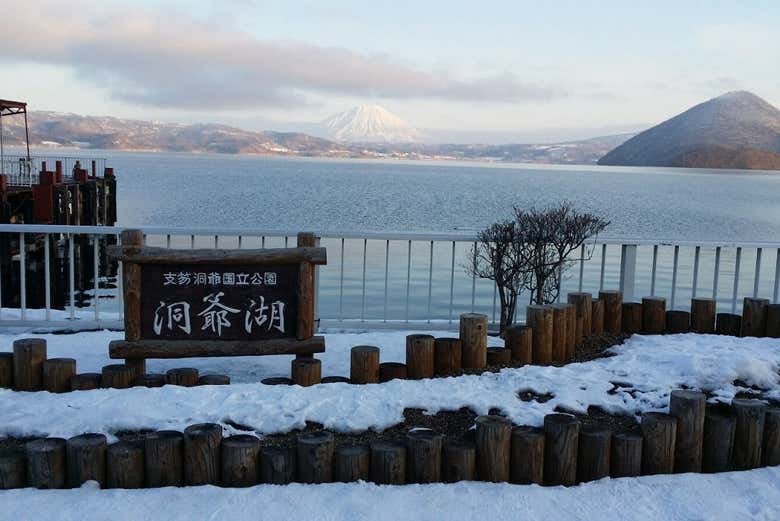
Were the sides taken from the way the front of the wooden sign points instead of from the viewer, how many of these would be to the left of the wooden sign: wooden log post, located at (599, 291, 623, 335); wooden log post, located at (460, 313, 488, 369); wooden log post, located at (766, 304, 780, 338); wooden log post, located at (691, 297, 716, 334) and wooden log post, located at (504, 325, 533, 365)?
5

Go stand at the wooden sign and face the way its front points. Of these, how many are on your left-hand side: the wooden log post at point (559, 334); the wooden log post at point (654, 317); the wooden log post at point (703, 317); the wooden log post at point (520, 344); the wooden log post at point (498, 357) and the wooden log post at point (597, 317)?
6

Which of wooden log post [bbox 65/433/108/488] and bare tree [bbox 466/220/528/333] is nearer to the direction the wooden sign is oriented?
the wooden log post

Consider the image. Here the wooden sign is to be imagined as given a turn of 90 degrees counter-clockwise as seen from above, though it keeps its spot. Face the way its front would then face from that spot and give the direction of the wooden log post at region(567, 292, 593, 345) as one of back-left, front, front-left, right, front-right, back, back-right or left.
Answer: front

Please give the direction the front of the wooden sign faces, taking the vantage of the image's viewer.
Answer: facing the viewer

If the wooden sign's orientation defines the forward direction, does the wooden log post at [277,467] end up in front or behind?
in front

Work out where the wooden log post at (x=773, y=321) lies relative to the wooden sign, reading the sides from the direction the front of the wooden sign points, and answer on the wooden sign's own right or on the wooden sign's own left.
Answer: on the wooden sign's own left

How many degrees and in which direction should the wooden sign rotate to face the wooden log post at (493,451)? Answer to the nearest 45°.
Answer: approximately 45° to its left

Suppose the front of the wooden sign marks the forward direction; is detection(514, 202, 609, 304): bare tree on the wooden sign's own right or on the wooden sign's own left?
on the wooden sign's own left

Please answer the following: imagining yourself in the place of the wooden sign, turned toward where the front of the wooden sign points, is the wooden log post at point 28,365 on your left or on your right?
on your right

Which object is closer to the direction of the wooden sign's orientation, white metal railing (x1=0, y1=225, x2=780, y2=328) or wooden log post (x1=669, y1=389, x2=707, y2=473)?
the wooden log post

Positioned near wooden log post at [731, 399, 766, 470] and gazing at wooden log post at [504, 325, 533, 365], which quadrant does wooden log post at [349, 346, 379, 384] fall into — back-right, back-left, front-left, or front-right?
front-left

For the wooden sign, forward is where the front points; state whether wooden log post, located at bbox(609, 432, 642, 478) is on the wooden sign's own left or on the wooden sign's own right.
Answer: on the wooden sign's own left

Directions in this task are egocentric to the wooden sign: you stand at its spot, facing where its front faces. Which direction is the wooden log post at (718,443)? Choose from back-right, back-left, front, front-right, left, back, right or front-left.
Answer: front-left

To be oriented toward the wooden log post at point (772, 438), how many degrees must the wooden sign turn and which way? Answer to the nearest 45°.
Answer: approximately 45° to its left

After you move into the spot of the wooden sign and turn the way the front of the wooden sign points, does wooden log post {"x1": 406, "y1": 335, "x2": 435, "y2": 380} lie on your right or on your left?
on your left

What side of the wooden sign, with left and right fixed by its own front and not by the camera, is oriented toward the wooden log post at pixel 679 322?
left

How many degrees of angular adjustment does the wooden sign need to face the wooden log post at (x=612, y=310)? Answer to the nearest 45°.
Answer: approximately 90° to its left

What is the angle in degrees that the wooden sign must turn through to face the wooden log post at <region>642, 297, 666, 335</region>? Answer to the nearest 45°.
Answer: approximately 90° to its left
